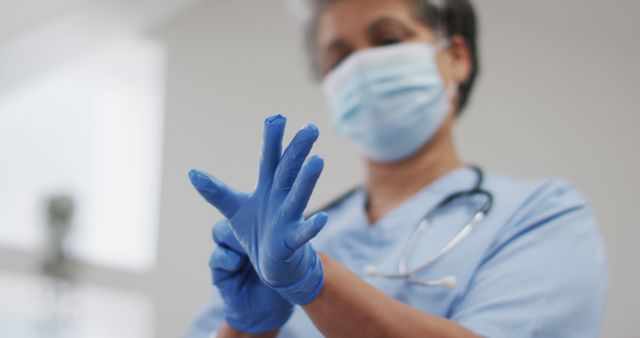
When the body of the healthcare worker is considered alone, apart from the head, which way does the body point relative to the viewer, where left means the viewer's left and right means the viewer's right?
facing the viewer and to the left of the viewer
